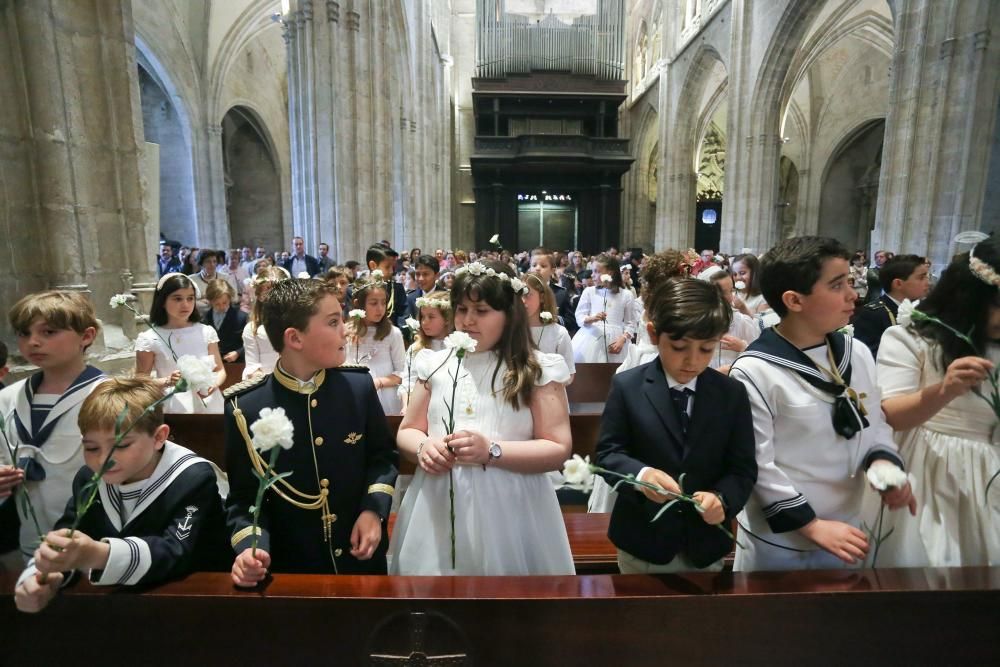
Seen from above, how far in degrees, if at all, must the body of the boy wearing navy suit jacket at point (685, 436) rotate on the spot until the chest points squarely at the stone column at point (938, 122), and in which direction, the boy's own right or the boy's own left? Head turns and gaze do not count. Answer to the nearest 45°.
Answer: approximately 180°

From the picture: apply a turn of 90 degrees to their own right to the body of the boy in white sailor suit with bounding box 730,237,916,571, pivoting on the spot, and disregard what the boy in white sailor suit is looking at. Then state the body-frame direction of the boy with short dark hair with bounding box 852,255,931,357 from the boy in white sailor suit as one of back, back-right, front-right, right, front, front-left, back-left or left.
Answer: back-right

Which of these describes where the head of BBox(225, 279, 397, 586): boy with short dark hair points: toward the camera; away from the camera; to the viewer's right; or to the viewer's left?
to the viewer's right

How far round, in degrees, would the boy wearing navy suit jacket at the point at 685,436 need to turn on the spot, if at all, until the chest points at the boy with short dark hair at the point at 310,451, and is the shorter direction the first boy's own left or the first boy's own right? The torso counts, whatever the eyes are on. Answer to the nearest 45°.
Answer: approximately 90° to the first boy's own right

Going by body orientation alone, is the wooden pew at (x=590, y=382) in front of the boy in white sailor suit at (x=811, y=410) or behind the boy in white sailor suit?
behind

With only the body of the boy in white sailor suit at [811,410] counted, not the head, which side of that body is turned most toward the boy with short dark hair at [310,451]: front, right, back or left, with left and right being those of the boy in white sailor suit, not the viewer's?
right

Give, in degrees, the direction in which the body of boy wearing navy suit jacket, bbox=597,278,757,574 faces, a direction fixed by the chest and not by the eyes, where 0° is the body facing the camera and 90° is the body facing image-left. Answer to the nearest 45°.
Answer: approximately 0°

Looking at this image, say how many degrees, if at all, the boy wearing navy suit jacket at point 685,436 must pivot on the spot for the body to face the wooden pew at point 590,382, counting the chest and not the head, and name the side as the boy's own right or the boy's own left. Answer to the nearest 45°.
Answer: approximately 180°

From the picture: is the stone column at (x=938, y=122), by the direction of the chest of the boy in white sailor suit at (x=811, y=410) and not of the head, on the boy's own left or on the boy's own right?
on the boy's own left

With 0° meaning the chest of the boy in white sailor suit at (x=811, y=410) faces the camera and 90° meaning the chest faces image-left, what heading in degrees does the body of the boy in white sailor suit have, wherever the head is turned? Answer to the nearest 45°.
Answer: approximately 315°
